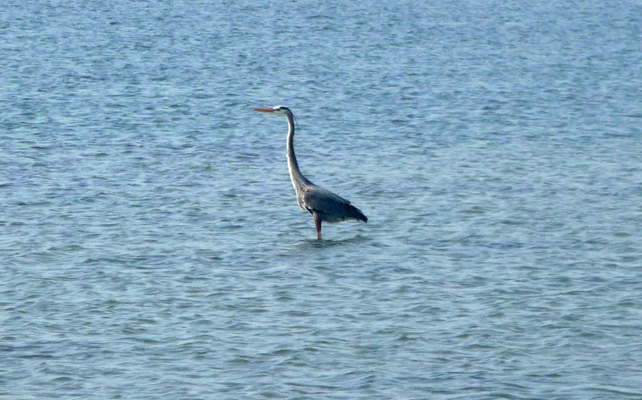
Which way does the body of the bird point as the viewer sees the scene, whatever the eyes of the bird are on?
to the viewer's left
